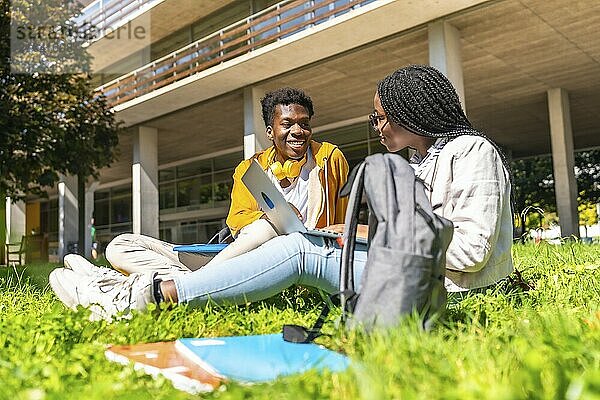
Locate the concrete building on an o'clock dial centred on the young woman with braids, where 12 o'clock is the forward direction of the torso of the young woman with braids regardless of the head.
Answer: The concrete building is roughly at 3 o'clock from the young woman with braids.

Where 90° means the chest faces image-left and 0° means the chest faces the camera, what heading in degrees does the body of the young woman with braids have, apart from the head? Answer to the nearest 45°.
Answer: approximately 90°

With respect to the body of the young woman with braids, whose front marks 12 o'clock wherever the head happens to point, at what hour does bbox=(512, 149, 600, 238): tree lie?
The tree is roughly at 4 o'clock from the young woman with braids.

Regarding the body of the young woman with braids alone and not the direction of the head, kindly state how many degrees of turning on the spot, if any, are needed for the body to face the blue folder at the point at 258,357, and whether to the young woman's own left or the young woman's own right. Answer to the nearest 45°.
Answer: approximately 45° to the young woman's own left
